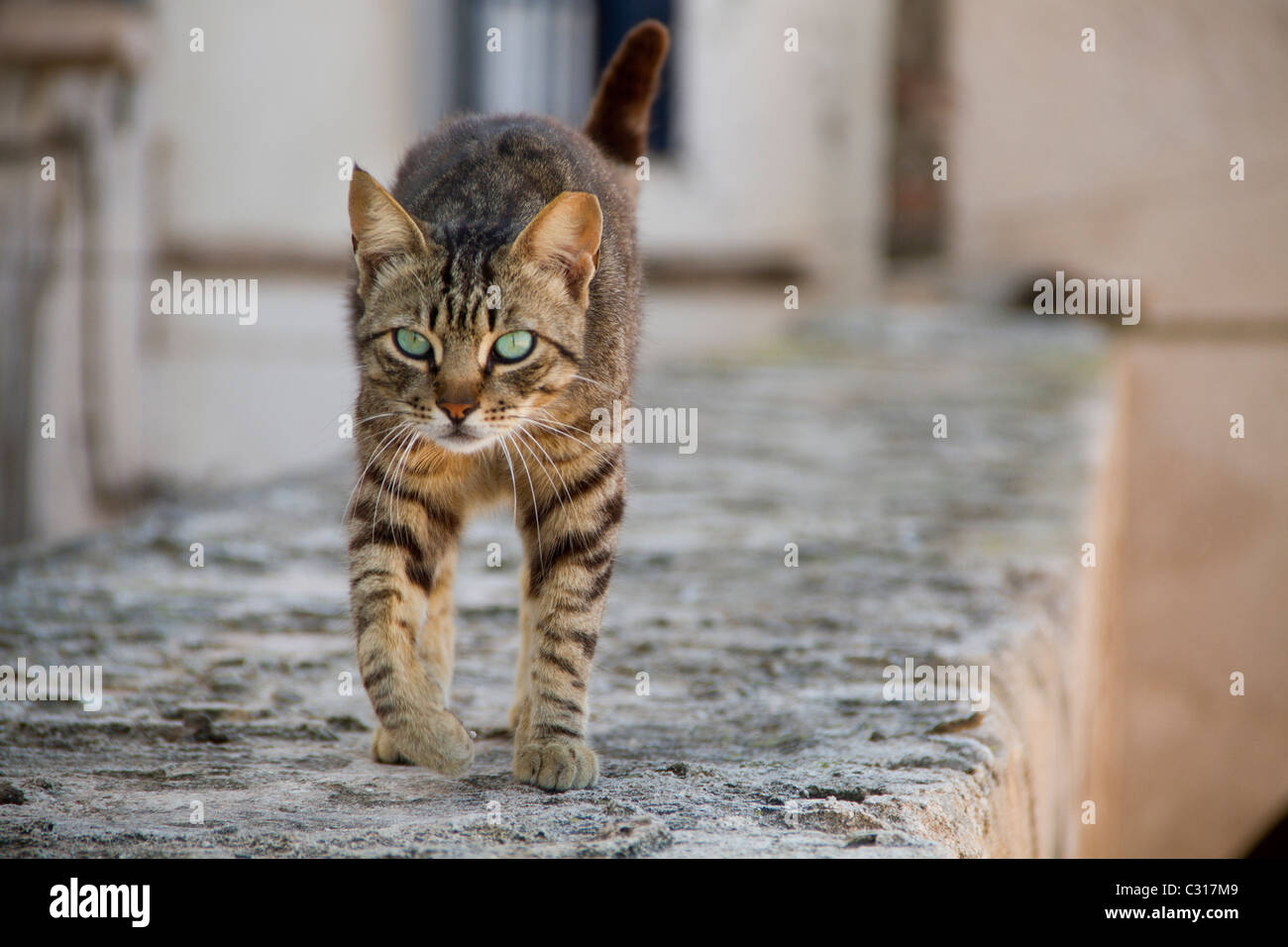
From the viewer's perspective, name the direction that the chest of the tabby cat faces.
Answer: toward the camera
